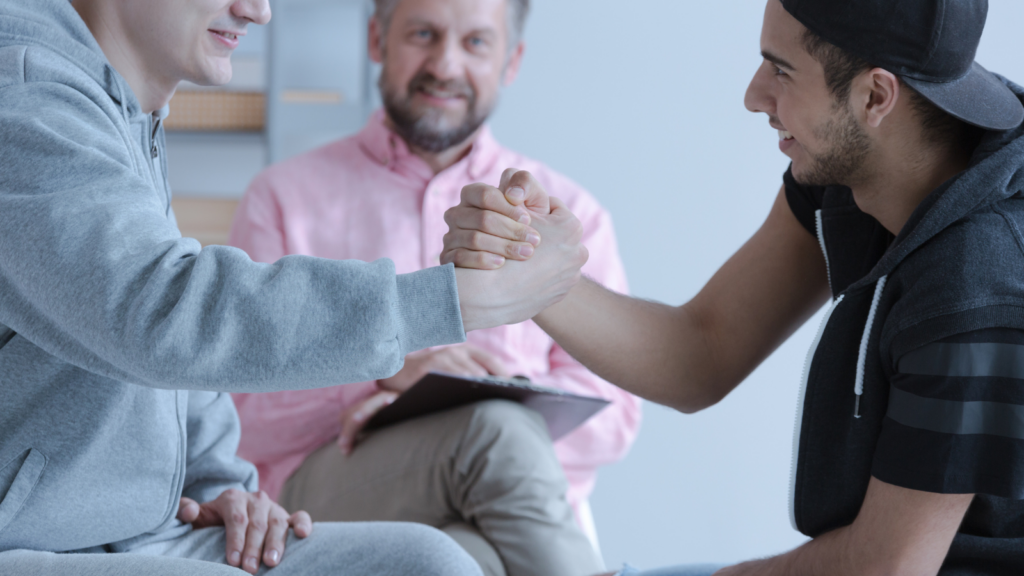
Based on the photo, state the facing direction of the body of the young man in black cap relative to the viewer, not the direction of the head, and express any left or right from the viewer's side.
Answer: facing to the left of the viewer

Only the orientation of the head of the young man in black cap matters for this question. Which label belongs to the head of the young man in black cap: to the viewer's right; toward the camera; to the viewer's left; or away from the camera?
to the viewer's left

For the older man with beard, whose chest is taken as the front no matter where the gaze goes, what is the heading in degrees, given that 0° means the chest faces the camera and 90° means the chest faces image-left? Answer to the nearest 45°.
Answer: approximately 0°

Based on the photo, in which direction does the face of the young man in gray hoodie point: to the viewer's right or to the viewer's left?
to the viewer's right

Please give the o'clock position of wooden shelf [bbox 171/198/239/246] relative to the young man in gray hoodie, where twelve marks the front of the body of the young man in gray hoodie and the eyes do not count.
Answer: The wooden shelf is roughly at 9 o'clock from the young man in gray hoodie.

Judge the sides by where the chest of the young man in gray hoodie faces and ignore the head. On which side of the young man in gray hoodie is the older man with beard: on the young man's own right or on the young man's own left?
on the young man's own left

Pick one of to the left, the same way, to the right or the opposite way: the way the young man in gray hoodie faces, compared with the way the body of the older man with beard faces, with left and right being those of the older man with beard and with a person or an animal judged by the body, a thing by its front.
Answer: to the left

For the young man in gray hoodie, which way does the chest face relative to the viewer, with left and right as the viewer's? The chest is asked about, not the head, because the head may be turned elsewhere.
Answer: facing to the right of the viewer

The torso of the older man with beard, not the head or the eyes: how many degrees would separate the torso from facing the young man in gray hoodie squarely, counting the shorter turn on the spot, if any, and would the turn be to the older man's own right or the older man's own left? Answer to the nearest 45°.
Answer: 0° — they already face them

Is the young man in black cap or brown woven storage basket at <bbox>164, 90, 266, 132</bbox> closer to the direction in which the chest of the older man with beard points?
the young man in black cap

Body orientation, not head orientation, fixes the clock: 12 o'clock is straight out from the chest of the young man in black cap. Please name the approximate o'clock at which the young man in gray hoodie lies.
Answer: The young man in gray hoodie is roughly at 11 o'clock from the young man in black cap.

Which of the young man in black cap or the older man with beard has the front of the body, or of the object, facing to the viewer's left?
the young man in black cap

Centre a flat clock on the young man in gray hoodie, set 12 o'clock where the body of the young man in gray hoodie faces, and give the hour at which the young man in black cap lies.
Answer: The young man in black cap is roughly at 12 o'clock from the young man in gray hoodie.
